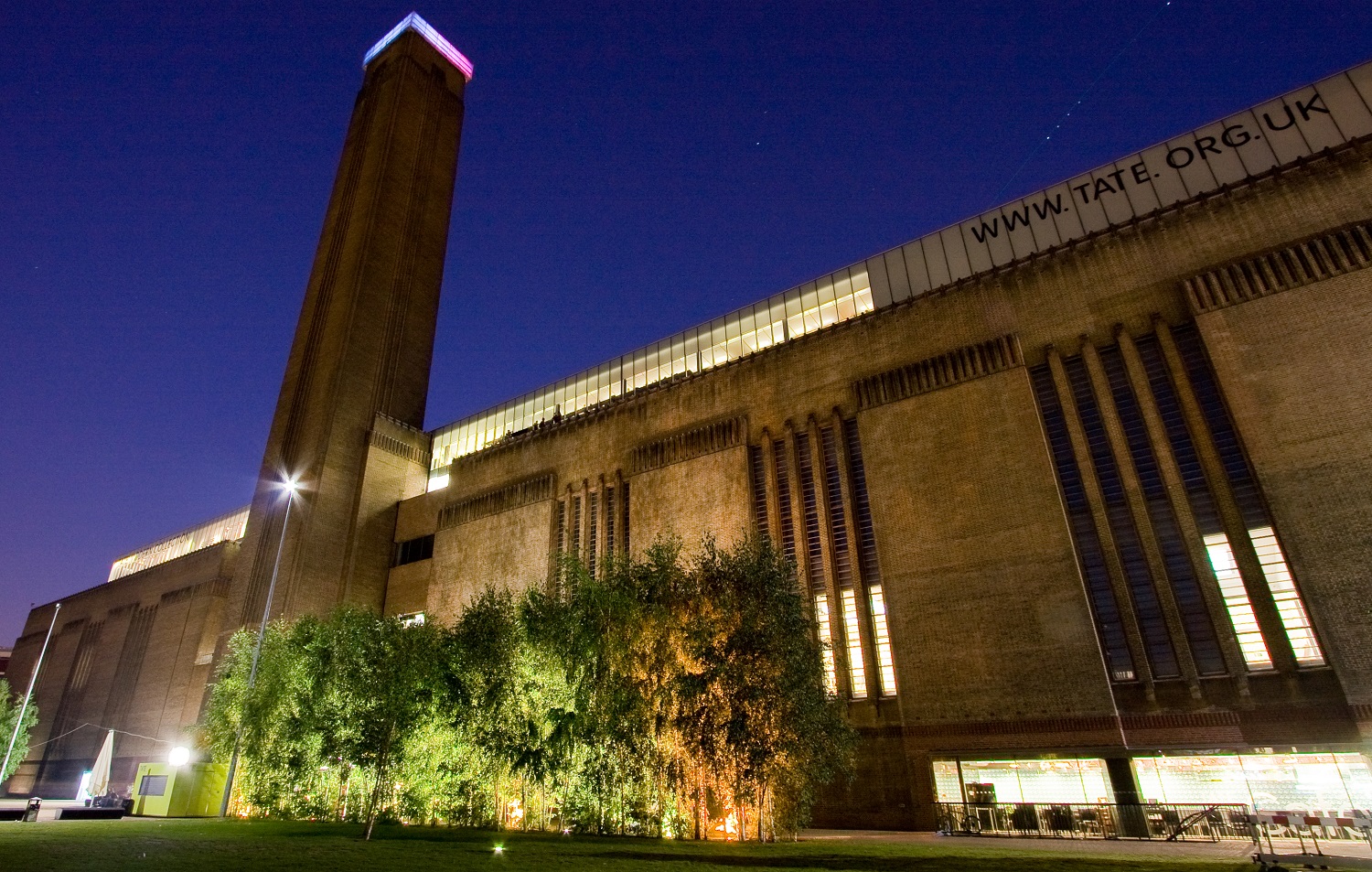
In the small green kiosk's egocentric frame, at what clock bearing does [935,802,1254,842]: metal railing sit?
The metal railing is roughly at 9 o'clock from the small green kiosk.

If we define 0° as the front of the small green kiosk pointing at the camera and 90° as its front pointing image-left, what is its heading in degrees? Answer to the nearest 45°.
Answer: approximately 45°

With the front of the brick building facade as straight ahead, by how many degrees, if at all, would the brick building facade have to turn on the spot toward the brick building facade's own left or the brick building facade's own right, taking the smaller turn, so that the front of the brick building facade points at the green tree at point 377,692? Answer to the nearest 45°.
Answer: approximately 45° to the brick building facade's own right

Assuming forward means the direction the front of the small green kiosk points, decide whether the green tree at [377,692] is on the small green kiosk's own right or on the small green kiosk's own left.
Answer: on the small green kiosk's own left

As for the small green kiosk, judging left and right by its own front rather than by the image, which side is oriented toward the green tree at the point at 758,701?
left

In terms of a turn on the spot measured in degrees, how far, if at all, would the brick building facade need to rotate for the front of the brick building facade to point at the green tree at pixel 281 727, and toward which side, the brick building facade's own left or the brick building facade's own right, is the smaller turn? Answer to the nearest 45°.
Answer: approximately 45° to the brick building facade's own right

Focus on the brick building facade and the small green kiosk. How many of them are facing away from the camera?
0
